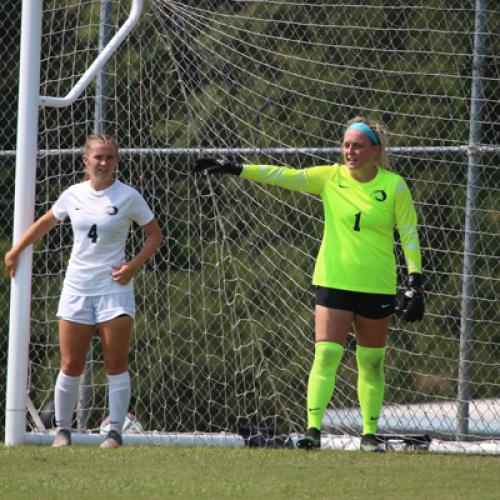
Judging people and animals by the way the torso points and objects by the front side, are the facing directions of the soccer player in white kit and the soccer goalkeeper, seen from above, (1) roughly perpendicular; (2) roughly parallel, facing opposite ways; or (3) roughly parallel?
roughly parallel

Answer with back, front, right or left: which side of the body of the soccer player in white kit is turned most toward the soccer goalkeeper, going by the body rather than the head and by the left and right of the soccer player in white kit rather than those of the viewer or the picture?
left

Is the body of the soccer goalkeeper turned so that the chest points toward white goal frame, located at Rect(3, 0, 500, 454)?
no

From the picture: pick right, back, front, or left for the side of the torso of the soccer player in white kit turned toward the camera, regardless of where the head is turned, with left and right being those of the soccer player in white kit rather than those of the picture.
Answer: front

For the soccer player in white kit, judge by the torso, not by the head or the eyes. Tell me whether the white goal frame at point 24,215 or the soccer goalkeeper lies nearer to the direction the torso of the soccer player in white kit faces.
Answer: the soccer goalkeeper

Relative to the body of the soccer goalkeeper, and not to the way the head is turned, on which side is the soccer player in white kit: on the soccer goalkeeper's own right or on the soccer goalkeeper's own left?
on the soccer goalkeeper's own right

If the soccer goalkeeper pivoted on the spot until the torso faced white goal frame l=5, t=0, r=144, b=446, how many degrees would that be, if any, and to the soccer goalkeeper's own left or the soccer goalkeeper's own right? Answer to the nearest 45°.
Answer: approximately 90° to the soccer goalkeeper's own right

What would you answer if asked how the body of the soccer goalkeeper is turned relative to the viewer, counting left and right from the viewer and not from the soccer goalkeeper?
facing the viewer

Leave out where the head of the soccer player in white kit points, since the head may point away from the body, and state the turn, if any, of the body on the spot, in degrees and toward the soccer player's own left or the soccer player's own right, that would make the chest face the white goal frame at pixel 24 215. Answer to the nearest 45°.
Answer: approximately 135° to the soccer player's own right

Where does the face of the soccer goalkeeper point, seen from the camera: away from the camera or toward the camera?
toward the camera

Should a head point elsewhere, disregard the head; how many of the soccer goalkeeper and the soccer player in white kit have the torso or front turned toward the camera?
2

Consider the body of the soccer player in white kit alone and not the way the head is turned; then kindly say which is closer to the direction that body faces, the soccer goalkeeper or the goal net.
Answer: the soccer goalkeeper

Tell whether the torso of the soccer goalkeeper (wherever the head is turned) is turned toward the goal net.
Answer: no
